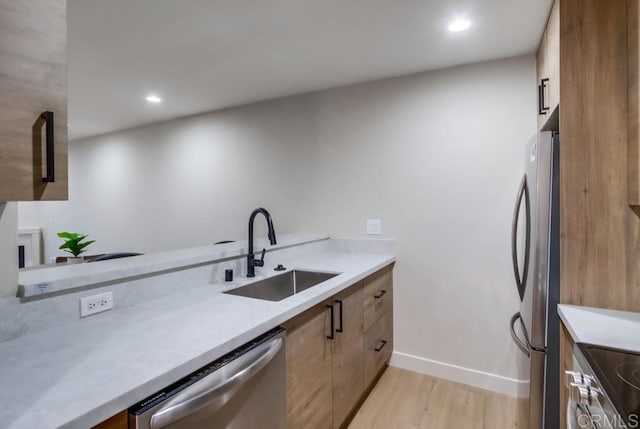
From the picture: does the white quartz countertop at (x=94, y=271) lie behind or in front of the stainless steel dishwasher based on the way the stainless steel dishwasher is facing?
behind

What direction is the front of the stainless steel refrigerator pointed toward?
to the viewer's left

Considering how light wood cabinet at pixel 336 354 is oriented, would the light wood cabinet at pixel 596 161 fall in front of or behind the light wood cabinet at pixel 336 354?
in front

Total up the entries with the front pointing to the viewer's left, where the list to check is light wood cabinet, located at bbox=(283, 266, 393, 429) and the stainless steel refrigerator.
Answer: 1

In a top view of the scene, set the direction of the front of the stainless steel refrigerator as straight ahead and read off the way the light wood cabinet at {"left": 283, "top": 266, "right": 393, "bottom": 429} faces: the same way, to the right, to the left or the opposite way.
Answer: the opposite way

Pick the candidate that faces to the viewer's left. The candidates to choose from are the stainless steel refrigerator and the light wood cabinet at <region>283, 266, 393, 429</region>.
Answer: the stainless steel refrigerator

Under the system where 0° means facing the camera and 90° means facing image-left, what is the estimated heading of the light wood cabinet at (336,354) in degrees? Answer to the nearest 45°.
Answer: approximately 315°

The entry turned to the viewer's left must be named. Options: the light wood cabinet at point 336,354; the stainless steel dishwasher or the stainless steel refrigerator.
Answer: the stainless steel refrigerator

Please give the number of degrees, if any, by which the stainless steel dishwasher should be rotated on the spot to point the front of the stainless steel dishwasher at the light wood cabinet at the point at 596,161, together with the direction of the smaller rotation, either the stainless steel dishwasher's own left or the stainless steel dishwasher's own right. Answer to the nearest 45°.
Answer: approximately 45° to the stainless steel dishwasher's own left

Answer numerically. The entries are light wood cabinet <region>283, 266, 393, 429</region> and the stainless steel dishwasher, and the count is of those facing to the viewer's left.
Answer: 0

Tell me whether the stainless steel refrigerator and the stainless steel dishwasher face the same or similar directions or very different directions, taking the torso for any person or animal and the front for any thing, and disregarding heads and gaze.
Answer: very different directions

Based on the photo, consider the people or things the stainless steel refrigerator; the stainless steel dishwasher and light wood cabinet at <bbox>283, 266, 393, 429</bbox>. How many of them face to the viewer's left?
1
